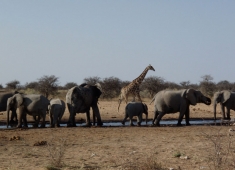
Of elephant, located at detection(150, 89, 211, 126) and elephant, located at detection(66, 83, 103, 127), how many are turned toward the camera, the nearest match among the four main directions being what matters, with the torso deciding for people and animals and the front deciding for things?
0

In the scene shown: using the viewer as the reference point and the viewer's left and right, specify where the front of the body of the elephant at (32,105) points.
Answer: facing to the left of the viewer

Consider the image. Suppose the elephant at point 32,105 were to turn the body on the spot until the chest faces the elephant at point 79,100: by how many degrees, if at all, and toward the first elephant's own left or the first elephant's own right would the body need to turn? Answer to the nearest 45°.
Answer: approximately 180°

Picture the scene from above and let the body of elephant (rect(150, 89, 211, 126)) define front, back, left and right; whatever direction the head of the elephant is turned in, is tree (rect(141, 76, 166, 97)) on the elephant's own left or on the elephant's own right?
on the elephant's own left

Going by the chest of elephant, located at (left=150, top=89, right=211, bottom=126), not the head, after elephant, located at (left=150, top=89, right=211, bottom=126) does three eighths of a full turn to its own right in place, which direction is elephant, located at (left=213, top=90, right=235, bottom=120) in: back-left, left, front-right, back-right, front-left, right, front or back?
back

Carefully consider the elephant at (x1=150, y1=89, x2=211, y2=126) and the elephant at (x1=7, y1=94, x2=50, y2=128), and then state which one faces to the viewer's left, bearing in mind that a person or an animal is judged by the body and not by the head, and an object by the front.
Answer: the elephant at (x1=7, y1=94, x2=50, y2=128)

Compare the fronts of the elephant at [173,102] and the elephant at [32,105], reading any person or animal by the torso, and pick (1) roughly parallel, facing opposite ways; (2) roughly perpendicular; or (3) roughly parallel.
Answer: roughly parallel, facing opposite ways

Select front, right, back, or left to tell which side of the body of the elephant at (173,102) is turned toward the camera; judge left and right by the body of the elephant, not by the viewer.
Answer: right

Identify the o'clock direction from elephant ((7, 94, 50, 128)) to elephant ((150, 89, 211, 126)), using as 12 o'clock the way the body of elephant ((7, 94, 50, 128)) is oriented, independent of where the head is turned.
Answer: elephant ((150, 89, 211, 126)) is roughly at 6 o'clock from elephant ((7, 94, 50, 128)).
